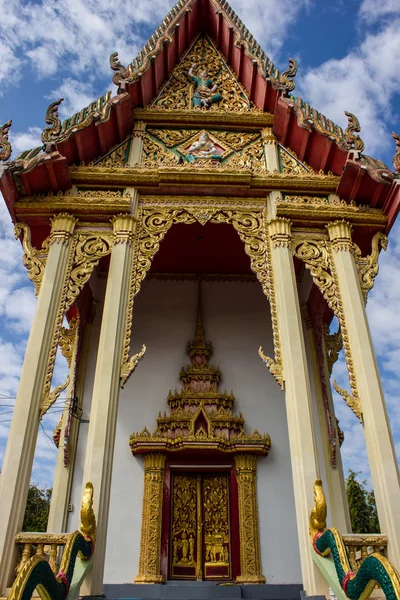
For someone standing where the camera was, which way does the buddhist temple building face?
facing the viewer

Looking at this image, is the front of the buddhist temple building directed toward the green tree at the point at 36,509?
no

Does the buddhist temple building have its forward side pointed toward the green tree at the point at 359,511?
no
